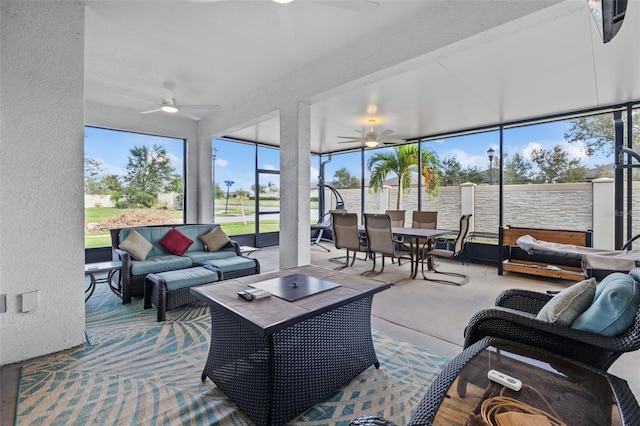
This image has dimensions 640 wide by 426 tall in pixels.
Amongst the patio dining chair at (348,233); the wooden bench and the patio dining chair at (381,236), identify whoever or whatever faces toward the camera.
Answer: the wooden bench

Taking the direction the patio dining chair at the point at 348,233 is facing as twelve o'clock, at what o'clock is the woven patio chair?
The woven patio chair is roughly at 4 o'clock from the patio dining chair.

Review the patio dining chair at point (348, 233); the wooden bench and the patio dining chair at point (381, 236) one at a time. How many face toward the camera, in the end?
1

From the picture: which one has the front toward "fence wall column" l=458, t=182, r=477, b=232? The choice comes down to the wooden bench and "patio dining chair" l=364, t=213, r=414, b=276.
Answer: the patio dining chair

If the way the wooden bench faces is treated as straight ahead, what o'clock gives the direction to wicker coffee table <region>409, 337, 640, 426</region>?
The wicker coffee table is roughly at 12 o'clock from the wooden bench.

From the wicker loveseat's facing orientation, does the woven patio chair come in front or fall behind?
in front

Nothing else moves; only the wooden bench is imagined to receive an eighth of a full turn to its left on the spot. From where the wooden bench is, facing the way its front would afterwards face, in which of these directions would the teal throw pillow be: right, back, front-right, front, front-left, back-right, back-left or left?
front-right

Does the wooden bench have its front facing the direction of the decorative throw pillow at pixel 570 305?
yes

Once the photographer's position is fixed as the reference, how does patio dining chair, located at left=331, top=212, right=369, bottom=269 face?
facing away from the viewer and to the right of the viewer

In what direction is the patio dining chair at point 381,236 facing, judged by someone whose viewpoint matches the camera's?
facing away from the viewer and to the right of the viewer

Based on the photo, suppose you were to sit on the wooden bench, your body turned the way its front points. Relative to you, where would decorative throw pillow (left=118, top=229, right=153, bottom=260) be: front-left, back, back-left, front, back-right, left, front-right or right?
front-right

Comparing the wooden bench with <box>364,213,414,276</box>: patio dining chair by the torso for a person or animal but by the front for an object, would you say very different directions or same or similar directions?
very different directions

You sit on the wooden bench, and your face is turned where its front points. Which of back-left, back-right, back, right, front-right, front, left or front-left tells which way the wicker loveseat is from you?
front-right

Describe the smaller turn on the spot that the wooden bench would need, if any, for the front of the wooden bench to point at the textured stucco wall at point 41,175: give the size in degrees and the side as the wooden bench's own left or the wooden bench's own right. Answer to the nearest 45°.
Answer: approximately 45° to the wooden bench's own right

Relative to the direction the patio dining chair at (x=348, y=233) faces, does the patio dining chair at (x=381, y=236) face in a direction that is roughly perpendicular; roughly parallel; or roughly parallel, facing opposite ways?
roughly parallel

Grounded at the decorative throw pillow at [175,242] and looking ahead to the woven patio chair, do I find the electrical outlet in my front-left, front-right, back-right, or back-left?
front-right

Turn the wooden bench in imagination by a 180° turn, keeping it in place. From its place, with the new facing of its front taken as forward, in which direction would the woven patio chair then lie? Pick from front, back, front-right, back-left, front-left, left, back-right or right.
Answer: back

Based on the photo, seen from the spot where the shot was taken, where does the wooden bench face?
facing the viewer
